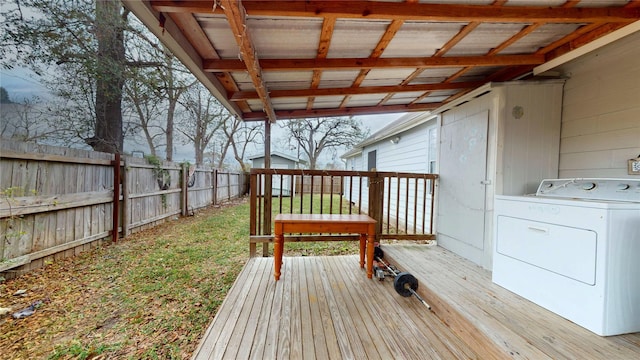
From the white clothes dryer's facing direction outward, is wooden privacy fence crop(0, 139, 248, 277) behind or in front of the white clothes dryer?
in front

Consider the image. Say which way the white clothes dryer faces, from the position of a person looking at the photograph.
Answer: facing the viewer and to the left of the viewer

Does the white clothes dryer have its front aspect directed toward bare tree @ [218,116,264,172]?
no

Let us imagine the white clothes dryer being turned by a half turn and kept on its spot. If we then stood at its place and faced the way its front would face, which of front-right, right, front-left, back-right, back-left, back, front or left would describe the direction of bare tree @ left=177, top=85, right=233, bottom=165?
back-left

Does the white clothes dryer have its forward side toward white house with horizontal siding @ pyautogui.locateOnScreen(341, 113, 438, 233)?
no

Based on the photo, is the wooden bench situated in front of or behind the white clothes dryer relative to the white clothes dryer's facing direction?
in front

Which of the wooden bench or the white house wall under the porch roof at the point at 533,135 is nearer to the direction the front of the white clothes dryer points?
the wooden bench

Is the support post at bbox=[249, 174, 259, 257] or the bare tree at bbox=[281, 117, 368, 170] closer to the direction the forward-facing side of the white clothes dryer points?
the support post

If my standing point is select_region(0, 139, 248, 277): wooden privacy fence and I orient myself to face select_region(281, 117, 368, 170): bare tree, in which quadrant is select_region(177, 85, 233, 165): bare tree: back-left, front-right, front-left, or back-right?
front-left

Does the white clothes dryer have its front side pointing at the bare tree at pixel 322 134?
no
